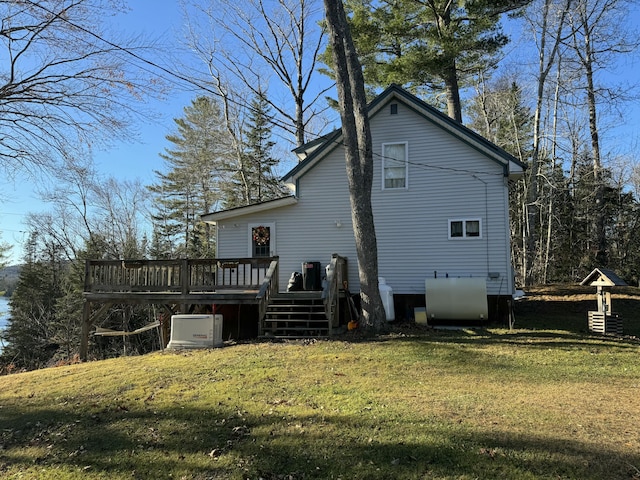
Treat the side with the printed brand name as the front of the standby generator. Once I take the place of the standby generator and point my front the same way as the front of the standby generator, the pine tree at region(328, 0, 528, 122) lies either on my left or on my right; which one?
on my left

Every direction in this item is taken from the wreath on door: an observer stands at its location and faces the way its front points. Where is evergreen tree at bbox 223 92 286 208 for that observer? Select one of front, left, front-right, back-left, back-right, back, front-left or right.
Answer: back

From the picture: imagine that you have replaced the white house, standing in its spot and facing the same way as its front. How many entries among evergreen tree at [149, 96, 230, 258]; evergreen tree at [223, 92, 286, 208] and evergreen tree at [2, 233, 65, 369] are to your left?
0

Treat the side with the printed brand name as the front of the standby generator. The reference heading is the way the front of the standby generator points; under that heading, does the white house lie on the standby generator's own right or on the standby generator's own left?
on the standby generator's own left

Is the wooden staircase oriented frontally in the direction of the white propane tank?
no

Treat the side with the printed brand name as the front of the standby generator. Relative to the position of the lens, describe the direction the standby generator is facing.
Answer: facing the viewer

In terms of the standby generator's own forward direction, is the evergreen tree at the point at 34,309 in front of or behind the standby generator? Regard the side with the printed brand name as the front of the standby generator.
behind

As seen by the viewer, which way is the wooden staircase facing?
toward the camera

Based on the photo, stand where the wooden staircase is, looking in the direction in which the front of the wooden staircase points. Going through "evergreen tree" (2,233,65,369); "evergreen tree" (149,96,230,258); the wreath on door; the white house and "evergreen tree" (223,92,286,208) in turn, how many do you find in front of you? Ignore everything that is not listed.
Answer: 0
